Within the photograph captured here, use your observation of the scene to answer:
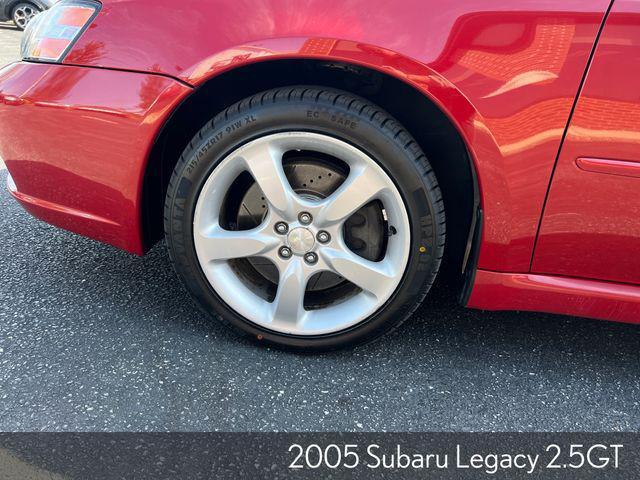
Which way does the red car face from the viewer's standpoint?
to the viewer's left
